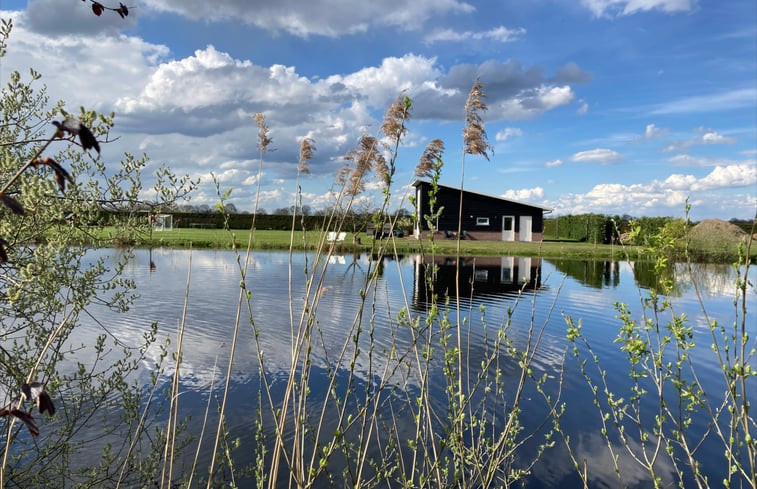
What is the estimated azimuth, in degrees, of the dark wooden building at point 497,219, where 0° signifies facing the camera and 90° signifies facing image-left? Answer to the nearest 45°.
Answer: approximately 0°

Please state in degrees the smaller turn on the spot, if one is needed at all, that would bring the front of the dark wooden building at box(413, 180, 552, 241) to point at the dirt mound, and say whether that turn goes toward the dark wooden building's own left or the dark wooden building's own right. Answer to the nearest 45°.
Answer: approximately 45° to the dark wooden building's own left
